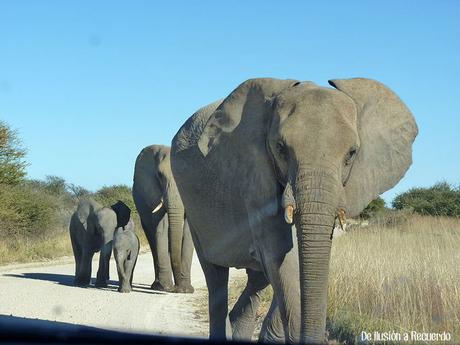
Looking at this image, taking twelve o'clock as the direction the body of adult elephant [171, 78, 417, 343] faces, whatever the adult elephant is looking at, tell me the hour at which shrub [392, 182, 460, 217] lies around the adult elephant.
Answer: The shrub is roughly at 8 o'clock from the adult elephant.

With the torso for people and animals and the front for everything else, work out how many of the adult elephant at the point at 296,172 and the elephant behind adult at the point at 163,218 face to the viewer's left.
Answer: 0

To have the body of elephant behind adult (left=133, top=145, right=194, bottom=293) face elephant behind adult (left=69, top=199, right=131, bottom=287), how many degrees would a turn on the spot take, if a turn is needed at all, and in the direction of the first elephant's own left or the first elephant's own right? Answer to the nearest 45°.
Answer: approximately 135° to the first elephant's own right

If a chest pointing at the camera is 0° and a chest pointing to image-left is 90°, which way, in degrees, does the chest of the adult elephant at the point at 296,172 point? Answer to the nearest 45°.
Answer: approximately 315°

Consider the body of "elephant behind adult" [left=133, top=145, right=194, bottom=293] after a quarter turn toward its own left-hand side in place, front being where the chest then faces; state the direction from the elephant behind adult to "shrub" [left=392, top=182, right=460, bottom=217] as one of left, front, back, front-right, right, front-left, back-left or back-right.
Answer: front-left

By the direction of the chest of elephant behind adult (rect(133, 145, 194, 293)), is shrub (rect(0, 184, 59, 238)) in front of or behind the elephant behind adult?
behind

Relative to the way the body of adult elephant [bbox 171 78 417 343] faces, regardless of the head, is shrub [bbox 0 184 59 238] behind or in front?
behind

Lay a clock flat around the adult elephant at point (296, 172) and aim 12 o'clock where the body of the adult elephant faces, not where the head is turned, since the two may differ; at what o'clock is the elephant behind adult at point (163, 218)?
The elephant behind adult is roughly at 7 o'clock from the adult elephant.
